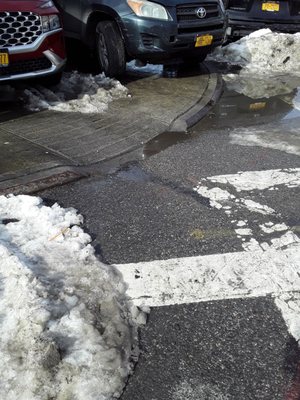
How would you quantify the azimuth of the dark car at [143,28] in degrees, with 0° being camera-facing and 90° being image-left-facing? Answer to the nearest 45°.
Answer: approximately 315°

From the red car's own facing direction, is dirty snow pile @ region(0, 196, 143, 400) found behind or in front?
in front

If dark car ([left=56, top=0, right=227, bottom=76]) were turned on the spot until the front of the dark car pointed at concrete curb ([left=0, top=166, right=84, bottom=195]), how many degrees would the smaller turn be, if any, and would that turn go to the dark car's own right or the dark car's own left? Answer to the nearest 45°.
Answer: approximately 45° to the dark car's own right

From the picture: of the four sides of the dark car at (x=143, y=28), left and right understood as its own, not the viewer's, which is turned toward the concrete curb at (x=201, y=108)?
front

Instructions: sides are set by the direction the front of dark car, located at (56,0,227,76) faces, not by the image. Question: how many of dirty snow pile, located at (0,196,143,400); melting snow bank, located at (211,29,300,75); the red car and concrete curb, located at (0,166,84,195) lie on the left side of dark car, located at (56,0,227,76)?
1

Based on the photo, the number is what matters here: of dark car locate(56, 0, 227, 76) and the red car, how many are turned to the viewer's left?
0

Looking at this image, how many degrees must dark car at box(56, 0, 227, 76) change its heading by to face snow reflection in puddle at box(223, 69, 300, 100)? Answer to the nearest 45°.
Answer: approximately 45° to its left

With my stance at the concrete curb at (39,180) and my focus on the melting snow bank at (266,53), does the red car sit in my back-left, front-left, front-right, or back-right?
front-left

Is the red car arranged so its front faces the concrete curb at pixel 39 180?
yes

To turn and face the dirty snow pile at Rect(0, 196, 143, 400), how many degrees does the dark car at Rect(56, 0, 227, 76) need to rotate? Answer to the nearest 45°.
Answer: approximately 45° to its right

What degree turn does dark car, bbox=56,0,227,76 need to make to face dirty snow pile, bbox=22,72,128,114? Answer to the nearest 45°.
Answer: approximately 90° to its right

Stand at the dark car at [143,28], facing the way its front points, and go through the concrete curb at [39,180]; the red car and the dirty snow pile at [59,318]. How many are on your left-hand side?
0

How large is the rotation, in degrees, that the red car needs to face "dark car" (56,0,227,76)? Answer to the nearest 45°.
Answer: approximately 135° to its left

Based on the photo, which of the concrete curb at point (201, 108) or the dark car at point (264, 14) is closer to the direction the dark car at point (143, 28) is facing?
the concrete curb

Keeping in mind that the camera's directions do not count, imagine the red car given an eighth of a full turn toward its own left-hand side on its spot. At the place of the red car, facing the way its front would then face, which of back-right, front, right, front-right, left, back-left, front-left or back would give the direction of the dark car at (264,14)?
left

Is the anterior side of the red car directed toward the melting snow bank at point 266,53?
no
